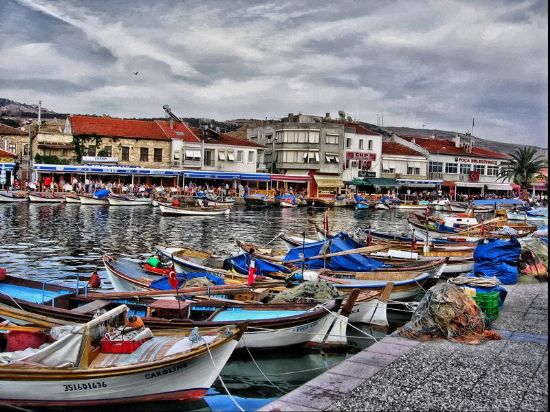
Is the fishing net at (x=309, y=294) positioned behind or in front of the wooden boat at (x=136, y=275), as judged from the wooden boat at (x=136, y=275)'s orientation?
behind

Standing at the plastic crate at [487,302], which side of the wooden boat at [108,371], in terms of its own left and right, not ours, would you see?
front

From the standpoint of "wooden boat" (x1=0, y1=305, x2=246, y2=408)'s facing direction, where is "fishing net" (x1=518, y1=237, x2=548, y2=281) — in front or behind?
in front

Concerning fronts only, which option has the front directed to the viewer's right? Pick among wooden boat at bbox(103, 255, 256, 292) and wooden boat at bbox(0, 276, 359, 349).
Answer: wooden boat at bbox(0, 276, 359, 349)

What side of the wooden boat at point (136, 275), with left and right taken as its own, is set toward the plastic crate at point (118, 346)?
left

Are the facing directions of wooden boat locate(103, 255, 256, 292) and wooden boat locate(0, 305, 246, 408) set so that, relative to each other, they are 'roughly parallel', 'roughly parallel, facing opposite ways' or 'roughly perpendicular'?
roughly parallel, facing opposite ways

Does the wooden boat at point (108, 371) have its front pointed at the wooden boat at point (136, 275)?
no

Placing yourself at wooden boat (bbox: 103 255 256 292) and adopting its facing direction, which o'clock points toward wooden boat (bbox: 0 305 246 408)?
wooden boat (bbox: 0 305 246 408) is roughly at 9 o'clock from wooden boat (bbox: 103 255 256 292).

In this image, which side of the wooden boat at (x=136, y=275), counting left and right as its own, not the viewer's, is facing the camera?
left

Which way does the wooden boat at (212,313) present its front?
to the viewer's right

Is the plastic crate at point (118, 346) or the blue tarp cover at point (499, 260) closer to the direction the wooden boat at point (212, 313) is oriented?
the blue tarp cover

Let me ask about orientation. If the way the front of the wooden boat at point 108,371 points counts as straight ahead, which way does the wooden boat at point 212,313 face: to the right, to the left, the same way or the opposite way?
the same way

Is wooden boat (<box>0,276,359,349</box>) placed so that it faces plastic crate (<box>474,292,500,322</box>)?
yes

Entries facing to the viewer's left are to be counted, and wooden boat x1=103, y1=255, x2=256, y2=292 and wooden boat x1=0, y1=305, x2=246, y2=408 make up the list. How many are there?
1

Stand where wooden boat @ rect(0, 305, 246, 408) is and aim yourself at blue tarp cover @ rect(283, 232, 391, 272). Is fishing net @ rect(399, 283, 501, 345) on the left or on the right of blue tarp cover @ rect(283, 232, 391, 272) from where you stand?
right

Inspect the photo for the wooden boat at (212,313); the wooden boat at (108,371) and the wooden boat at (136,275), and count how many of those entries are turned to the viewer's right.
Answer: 2

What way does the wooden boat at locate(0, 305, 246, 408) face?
to the viewer's right

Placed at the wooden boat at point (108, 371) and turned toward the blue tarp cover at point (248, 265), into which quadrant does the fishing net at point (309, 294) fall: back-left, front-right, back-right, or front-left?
front-right

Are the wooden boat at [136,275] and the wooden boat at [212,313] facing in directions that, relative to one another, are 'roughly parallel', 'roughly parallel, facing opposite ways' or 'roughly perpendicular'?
roughly parallel, facing opposite ways

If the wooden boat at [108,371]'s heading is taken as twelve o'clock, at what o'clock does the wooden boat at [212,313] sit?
the wooden boat at [212,313] is roughly at 10 o'clock from the wooden boat at [108,371].
